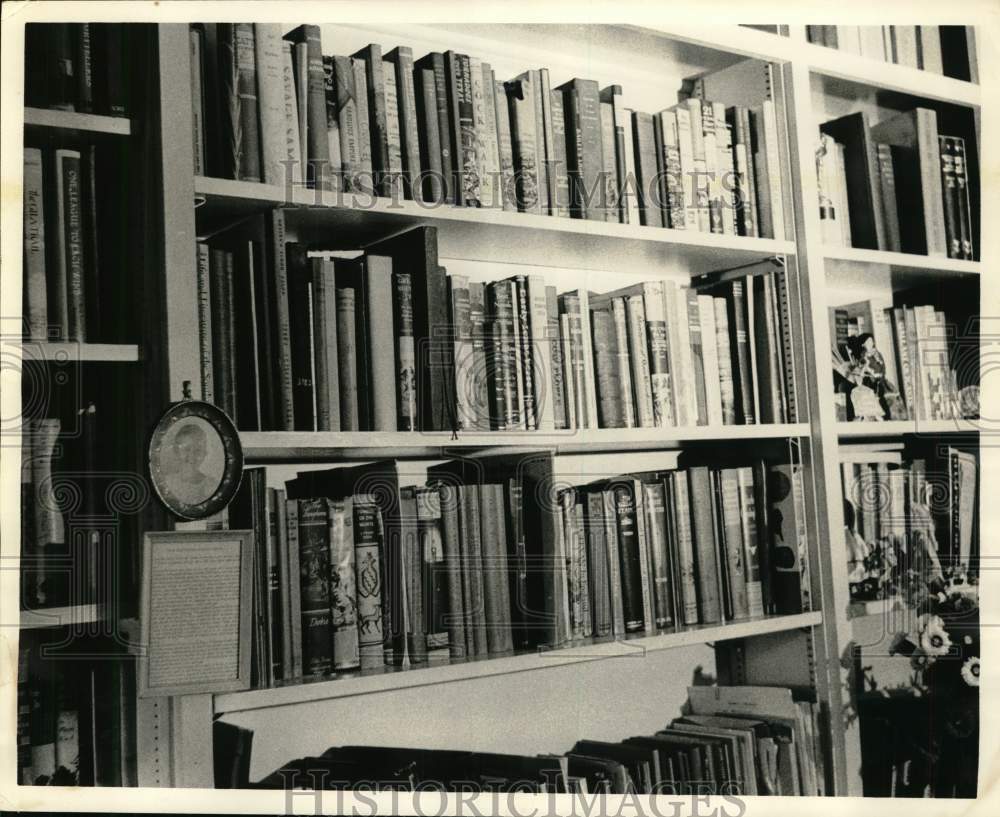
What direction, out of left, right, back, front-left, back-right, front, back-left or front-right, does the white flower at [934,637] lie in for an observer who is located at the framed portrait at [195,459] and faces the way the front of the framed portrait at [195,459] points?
back-left

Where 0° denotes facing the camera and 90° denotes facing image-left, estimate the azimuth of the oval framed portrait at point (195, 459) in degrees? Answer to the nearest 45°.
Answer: approximately 45°
